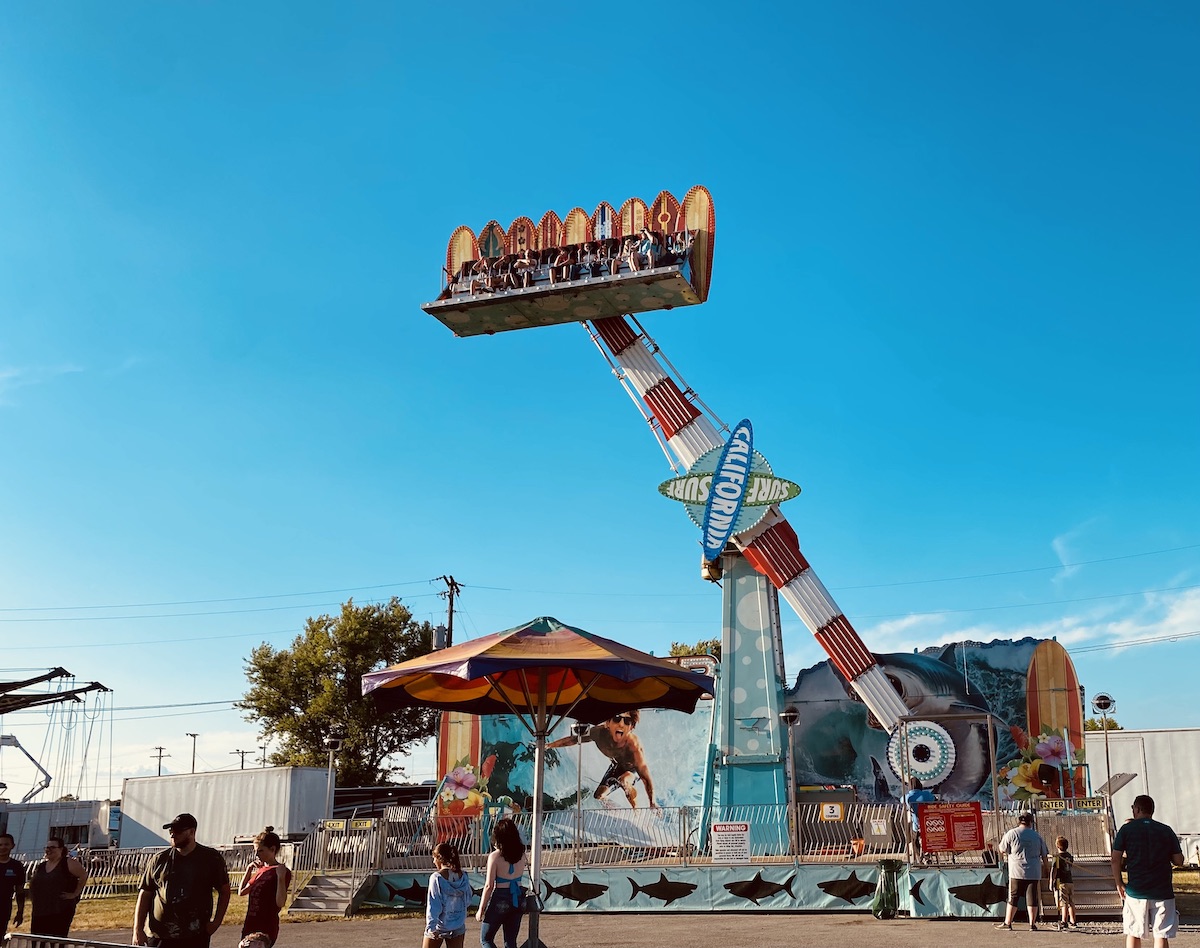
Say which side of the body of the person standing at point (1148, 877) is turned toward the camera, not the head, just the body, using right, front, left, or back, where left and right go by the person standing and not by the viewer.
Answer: back

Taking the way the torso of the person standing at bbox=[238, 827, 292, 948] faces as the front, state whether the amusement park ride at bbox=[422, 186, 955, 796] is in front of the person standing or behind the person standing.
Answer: behind

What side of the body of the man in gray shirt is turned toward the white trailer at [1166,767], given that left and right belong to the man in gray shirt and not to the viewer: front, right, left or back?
front

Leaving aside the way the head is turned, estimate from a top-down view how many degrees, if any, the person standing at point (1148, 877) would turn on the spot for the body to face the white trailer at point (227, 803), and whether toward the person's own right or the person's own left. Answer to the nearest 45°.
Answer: approximately 45° to the person's own left

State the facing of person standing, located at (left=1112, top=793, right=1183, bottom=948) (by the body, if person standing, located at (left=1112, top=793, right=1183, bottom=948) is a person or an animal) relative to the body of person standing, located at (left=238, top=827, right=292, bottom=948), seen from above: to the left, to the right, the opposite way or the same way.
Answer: the opposite way

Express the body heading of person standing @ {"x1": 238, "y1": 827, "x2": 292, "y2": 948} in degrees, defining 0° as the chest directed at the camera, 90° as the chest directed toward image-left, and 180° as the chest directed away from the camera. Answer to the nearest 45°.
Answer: approximately 45°

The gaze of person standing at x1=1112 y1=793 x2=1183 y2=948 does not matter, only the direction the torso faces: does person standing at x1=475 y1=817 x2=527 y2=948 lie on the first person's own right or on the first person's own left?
on the first person's own left

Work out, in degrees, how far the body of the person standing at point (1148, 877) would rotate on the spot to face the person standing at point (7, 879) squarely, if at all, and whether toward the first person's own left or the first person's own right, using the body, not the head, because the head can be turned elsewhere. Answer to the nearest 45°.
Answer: approximately 90° to the first person's own left

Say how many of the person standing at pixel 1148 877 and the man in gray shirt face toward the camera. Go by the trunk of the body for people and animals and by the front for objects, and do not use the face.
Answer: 0

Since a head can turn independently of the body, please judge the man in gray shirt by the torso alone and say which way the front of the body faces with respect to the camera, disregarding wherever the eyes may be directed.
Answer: away from the camera

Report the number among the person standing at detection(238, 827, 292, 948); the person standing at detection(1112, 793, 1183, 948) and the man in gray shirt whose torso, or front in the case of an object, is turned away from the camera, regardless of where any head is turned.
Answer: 2

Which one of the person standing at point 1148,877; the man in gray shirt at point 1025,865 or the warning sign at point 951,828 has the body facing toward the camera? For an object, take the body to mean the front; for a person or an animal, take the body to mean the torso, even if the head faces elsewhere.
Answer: the warning sign

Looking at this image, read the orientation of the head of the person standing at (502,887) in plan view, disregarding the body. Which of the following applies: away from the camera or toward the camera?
away from the camera

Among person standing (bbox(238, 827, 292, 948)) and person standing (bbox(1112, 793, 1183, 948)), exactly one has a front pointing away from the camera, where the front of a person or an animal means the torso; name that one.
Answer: person standing (bbox(1112, 793, 1183, 948))

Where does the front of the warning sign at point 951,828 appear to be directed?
toward the camera

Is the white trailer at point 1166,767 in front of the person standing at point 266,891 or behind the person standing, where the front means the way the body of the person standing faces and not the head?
behind

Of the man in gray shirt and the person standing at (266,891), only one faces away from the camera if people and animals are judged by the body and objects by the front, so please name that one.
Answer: the man in gray shirt
